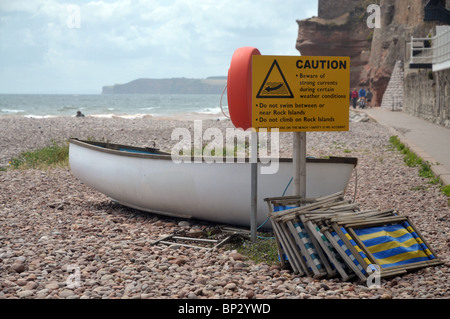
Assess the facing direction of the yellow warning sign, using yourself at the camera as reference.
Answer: facing the viewer

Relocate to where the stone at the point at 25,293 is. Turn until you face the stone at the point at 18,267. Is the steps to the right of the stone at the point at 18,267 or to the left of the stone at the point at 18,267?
right

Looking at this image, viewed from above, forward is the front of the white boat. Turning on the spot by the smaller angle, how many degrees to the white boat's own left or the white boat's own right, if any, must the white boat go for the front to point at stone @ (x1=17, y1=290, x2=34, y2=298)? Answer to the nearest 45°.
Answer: approximately 90° to the white boat's own left

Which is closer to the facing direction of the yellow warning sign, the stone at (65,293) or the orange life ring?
the stone

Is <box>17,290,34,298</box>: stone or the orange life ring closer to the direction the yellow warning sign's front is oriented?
the stone

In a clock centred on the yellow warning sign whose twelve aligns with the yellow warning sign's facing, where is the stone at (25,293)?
The stone is roughly at 2 o'clock from the yellow warning sign.

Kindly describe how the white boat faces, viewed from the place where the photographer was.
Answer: facing away from the viewer and to the left of the viewer

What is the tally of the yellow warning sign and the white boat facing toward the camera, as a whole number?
1

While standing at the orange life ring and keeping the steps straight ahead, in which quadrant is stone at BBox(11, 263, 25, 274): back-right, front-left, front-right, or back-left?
back-left
